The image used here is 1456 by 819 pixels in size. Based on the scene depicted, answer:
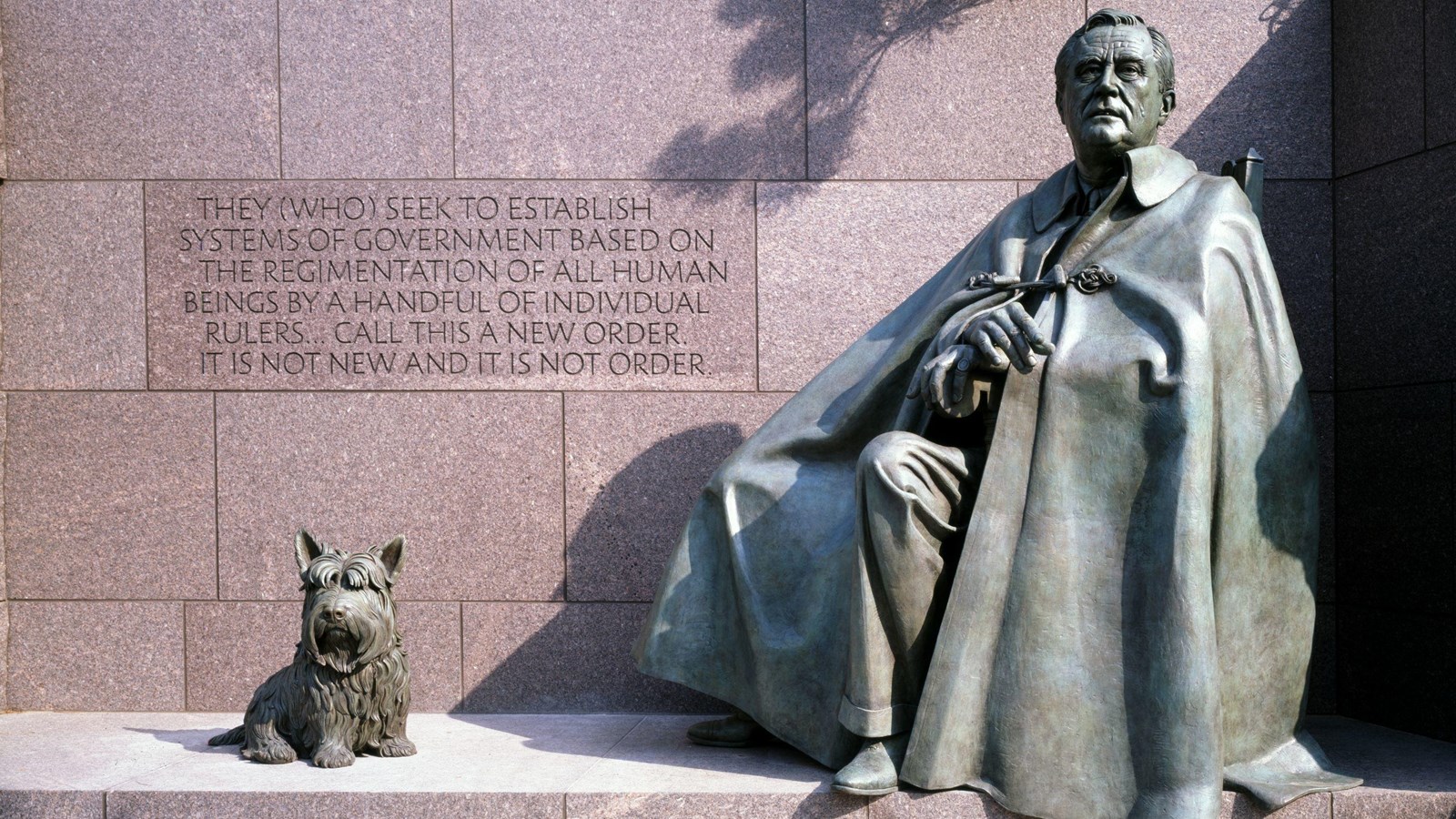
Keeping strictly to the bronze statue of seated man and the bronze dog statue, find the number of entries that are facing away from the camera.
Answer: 0

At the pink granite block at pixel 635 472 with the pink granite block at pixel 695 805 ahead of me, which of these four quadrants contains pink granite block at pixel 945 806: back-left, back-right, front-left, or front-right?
front-left

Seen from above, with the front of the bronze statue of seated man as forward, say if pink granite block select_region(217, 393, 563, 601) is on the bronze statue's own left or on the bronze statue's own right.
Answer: on the bronze statue's own right

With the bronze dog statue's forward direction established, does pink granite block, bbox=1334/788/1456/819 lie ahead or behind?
ahead

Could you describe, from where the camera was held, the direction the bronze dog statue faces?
facing the viewer and to the right of the viewer

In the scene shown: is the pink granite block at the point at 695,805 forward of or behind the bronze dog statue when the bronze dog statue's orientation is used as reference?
forward

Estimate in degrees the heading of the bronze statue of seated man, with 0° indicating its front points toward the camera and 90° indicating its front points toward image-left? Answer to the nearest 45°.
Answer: approximately 45°

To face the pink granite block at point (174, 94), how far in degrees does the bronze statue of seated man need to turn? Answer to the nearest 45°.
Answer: approximately 45° to its right

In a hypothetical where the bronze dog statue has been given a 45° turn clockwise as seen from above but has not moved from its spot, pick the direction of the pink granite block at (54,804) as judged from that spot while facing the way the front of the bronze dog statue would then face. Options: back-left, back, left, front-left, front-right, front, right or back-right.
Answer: right

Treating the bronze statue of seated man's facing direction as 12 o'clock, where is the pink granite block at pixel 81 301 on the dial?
The pink granite block is roughly at 2 o'clock from the bronze statue of seated man.
